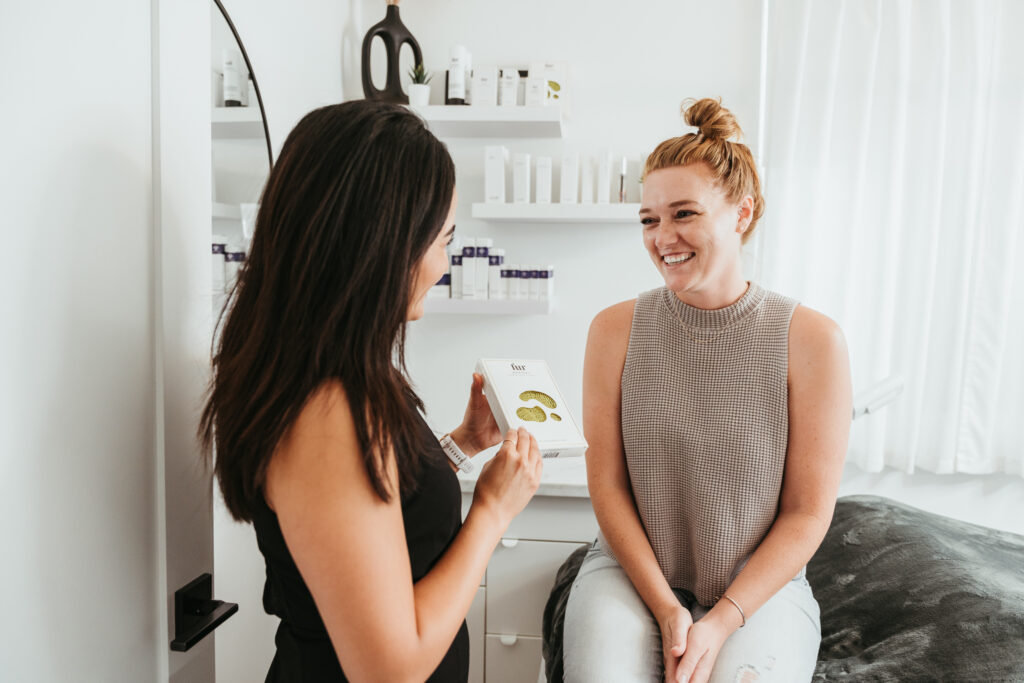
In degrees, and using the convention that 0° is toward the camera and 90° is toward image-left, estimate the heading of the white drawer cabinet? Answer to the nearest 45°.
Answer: approximately 0°

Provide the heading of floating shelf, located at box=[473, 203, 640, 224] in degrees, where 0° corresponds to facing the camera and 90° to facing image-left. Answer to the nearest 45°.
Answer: approximately 0°

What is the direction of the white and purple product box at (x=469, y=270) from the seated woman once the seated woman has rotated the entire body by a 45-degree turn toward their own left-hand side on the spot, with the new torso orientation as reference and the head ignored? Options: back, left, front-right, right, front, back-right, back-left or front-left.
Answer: back
